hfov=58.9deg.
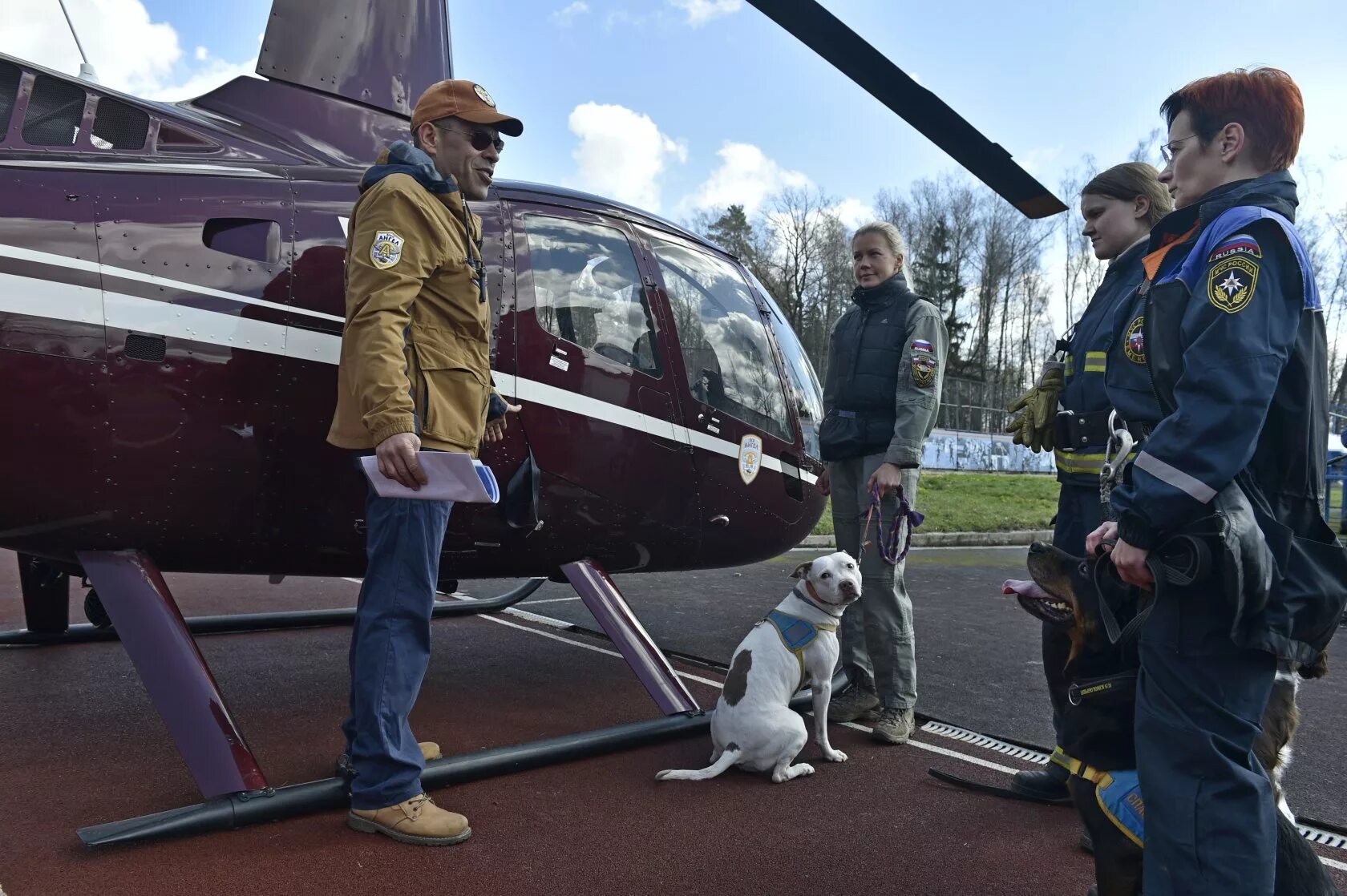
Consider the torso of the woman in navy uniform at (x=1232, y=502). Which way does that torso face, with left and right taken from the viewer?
facing to the left of the viewer

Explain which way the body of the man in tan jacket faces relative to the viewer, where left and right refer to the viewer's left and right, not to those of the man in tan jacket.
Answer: facing to the right of the viewer

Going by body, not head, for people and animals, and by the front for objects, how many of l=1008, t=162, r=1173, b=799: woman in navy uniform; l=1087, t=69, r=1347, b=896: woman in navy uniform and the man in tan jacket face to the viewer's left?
2

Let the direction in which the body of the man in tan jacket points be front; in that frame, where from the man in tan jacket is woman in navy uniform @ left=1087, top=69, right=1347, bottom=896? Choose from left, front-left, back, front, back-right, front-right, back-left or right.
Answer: front-right

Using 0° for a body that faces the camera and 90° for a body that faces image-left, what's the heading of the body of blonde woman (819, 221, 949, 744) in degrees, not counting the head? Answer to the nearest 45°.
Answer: approximately 45°

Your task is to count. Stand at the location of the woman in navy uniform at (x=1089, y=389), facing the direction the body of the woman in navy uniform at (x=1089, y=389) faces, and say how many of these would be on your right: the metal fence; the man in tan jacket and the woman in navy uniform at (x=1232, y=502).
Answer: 1

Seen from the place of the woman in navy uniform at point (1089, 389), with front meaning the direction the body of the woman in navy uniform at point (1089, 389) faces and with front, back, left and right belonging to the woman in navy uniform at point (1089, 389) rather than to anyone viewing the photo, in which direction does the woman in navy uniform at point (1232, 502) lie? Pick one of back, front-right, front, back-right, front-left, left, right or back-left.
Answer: left

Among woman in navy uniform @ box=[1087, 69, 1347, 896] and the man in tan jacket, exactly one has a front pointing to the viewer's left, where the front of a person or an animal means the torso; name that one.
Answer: the woman in navy uniform

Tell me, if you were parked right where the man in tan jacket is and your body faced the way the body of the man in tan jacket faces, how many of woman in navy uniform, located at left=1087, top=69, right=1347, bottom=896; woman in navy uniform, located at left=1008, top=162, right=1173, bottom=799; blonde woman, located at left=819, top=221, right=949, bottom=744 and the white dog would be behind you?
0

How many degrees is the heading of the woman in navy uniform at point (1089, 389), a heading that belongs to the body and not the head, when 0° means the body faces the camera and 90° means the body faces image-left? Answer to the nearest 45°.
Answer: approximately 90°

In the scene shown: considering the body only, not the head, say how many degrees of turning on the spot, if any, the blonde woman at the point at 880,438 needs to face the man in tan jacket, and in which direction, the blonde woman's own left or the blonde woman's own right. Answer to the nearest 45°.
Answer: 0° — they already face them

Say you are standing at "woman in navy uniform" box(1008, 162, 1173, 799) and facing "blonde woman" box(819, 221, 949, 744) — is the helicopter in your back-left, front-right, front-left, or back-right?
front-left

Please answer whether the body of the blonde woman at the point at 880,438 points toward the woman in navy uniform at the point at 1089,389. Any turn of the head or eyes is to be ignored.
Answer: no

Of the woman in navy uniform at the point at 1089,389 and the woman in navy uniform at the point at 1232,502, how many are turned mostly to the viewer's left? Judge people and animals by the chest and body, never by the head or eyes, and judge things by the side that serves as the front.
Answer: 2
